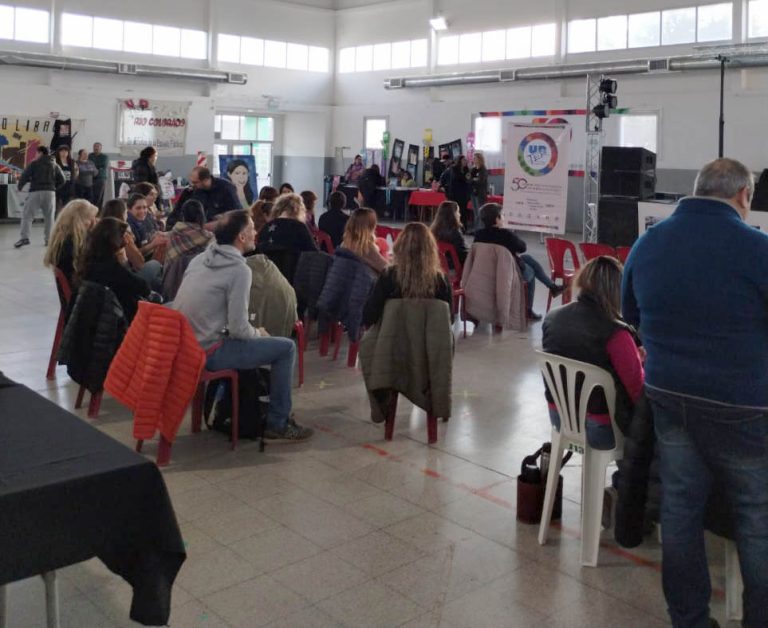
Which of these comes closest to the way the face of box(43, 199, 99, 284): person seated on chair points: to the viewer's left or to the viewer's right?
to the viewer's right

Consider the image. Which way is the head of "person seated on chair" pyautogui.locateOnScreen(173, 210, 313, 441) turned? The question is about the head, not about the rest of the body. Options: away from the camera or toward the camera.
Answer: away from the camera

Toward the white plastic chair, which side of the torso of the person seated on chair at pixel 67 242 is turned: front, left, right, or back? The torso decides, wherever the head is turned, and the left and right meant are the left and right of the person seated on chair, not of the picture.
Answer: right

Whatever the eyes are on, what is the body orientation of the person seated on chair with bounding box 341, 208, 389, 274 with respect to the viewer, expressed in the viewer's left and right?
facing away from the viewer and to the right of the viewer

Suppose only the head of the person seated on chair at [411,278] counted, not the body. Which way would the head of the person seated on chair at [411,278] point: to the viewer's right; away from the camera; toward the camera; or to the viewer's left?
away from the camera

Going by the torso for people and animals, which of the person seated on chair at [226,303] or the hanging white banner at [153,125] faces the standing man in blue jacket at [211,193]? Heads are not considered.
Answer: the hanging white banner

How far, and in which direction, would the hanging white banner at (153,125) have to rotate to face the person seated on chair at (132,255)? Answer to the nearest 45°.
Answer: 0° — it already faces them

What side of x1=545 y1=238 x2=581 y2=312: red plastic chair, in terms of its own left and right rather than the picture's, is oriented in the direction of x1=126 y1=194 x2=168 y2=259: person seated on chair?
back

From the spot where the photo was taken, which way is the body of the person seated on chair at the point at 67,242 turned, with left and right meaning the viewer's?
facing away from the viewer and to the right of the viewer

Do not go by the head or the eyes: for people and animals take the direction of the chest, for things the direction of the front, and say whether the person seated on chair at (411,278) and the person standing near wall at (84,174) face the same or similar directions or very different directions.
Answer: very different directions
